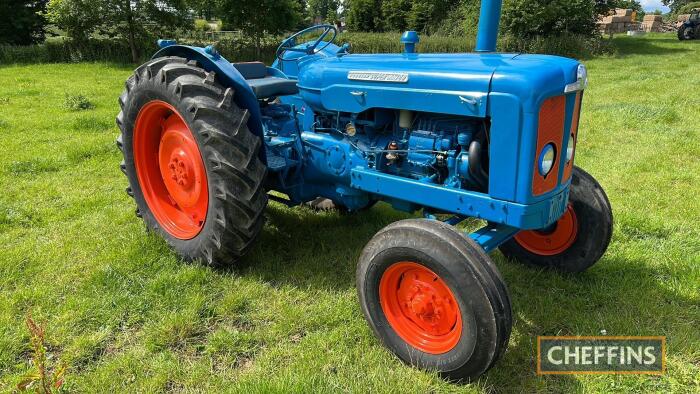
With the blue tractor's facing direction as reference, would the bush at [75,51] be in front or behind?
behind

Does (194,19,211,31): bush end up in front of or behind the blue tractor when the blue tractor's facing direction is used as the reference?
behind

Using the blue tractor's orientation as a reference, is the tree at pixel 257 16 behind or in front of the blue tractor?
behind

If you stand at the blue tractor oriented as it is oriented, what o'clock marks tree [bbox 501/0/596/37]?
The tree is roughly at 8 o'clock from the blue tractor.

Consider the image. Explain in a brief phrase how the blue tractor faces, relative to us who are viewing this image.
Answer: facing the viewer and to the right of the viewer

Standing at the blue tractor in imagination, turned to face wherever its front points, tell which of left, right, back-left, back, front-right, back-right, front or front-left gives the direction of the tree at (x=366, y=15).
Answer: back-left

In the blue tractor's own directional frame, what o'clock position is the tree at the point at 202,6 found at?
The tree is roughly at 7 o'clock from the blue tractor.

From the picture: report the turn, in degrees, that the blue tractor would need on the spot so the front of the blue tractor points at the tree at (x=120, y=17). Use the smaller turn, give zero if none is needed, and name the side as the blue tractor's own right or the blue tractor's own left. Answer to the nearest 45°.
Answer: approximately 180°

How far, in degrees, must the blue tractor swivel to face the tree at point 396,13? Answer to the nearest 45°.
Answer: approximately 135° to its left

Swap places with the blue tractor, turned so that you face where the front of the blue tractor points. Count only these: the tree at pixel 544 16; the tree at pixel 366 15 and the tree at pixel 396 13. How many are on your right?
0
